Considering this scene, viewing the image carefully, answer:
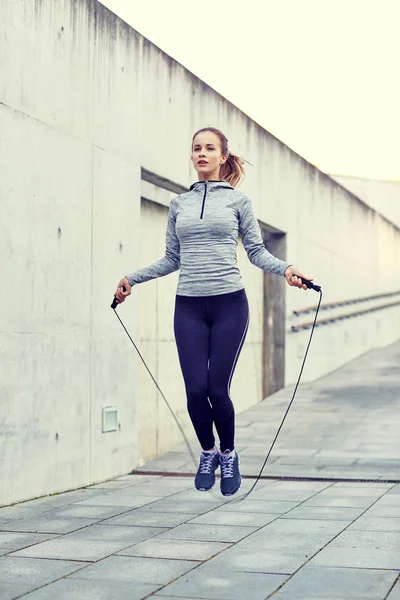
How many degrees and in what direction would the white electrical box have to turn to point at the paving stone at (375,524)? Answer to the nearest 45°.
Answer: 0° — it already faces it

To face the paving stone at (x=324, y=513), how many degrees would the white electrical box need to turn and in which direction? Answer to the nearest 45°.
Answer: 0° — it already faces it

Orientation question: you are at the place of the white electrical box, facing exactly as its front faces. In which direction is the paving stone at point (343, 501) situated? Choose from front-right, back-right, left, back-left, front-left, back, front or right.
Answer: front

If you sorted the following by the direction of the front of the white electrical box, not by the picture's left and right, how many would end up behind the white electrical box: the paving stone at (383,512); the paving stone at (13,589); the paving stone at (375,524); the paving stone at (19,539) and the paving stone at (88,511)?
0

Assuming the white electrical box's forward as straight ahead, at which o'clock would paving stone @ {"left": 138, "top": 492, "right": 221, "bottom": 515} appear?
The paving stone is roughly at 1 o'clock from the white electrical box.

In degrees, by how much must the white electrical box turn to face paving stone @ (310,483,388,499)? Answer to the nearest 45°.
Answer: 0° — it already faces it

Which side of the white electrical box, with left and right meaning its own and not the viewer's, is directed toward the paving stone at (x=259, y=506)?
front

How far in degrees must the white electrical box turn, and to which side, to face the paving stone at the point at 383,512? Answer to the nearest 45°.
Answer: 0° — it already faces it

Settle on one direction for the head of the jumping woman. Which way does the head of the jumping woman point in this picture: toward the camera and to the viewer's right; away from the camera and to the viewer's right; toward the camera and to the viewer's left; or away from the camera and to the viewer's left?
toward the camera and to the viewer's left

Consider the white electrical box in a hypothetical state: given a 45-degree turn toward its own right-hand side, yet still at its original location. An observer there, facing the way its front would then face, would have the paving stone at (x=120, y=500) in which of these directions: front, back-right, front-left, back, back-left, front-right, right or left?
front

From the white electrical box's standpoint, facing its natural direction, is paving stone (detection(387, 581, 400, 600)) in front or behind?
in front

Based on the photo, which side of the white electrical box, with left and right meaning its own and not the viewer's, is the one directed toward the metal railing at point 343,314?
left

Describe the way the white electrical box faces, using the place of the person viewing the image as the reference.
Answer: facing the viewer and to the right of the viewer

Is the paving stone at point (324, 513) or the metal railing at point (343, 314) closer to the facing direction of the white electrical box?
the paving stone
